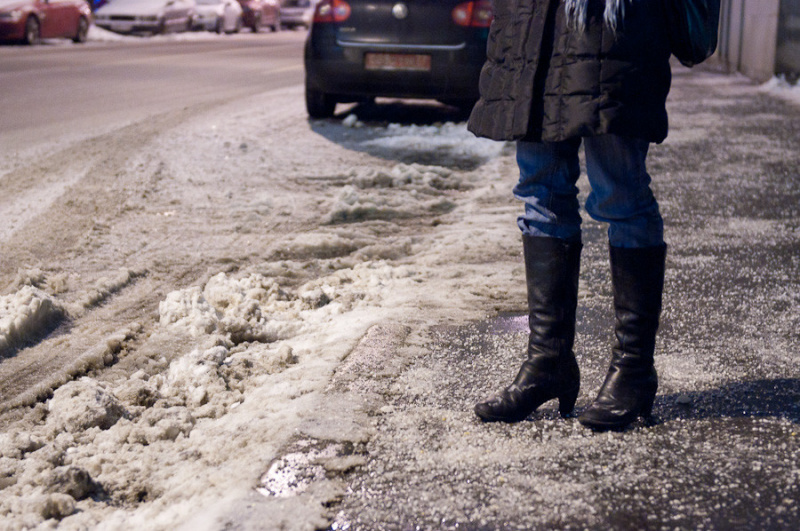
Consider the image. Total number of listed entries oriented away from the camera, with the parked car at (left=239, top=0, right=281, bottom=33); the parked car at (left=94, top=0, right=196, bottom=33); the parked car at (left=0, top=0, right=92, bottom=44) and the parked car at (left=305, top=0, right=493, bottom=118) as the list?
1

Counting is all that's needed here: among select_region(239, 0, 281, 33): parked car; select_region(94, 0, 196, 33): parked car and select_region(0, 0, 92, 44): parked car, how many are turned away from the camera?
0

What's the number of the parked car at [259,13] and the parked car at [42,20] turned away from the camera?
0

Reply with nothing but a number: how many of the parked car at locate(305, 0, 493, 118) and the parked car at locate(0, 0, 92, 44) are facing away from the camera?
1

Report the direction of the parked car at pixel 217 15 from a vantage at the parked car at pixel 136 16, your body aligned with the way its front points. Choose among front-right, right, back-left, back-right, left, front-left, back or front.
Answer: back

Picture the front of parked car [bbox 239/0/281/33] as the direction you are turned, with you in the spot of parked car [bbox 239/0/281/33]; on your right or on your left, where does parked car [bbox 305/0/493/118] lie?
on your left

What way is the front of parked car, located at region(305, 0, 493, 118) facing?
away from the camera

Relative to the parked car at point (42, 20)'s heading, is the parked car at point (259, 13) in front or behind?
behind

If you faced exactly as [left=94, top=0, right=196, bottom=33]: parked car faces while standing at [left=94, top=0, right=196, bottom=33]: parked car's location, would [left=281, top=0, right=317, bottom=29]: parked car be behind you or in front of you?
behind

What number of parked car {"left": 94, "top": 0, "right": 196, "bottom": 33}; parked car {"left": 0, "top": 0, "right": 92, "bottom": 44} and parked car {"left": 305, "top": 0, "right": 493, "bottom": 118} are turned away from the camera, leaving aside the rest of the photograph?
1

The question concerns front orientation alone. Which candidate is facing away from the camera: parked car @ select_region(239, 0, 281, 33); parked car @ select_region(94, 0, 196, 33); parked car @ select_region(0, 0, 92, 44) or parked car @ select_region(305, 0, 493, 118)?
parked car @ select_region(305, 0, 493, 118)

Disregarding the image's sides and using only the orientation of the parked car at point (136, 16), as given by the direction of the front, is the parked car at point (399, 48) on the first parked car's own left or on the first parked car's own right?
on the first parked car's own left

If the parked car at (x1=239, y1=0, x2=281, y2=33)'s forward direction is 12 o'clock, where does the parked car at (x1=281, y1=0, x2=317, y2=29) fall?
the parked car at (x1=281, y1=0, x2=317, y2=29) is roughly at 5 o'clock from the parked car at (x1=239, y1=0, x2=281, y2=33).

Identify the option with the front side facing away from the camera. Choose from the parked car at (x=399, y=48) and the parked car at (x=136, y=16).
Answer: the parked car at (x=399, y=48)
